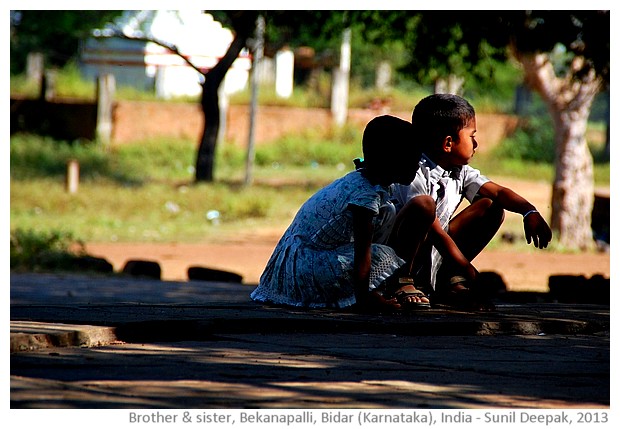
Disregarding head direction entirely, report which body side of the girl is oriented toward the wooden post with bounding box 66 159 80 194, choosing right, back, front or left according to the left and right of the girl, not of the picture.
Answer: left

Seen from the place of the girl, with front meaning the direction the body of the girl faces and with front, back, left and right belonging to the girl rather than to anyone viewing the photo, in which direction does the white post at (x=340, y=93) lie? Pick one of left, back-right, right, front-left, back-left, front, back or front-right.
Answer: left

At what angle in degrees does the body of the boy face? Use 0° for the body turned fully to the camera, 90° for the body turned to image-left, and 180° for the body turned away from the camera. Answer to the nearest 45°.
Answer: approximately 315°

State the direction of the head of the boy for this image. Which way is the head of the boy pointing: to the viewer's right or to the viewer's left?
to the viewer's right

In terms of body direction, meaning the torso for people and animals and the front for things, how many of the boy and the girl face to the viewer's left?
0

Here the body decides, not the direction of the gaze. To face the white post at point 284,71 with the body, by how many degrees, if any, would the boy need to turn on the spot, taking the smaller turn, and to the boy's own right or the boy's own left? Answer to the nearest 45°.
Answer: approximately 135° to the boy's own left

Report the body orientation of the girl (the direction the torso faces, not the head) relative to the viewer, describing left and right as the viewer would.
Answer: facing to the right of the viewer

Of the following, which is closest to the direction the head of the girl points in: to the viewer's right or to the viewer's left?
to the viewer's right

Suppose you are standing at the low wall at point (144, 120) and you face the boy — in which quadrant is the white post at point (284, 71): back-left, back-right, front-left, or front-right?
back-left

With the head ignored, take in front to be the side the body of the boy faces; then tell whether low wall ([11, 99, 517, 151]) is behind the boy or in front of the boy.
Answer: behind
